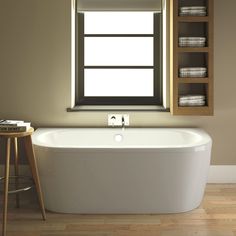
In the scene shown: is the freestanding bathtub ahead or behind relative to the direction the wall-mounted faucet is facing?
ahead

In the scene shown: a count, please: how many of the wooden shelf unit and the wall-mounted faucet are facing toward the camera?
2

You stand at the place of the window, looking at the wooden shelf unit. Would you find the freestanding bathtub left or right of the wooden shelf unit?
right

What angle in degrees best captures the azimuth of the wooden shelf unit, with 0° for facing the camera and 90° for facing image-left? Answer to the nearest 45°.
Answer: approximately 0°
